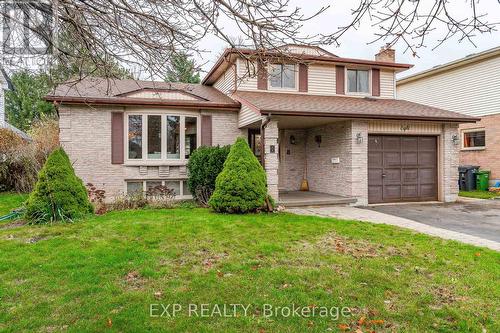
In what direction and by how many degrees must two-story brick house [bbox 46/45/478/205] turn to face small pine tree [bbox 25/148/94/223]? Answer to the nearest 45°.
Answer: approximately 45° to its right

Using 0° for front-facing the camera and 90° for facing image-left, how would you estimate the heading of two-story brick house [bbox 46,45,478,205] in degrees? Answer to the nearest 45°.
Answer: approximately 0°

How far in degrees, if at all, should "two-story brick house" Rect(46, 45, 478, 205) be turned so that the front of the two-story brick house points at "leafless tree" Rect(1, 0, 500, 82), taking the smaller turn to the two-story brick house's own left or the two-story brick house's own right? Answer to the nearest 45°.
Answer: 0° — it already faces it

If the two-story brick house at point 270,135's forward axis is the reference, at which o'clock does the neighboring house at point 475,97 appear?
The neighboring house is roughly at 8 o'clock from the two-story brick house.

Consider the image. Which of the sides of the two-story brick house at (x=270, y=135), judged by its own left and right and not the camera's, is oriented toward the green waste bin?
left

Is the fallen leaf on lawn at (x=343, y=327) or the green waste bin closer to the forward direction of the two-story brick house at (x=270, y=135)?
the fallen leaf on lawn

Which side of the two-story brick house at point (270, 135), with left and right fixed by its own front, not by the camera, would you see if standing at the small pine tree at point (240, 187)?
front

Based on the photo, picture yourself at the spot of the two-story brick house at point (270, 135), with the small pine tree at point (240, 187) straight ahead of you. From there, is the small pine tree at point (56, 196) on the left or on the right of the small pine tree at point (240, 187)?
right
